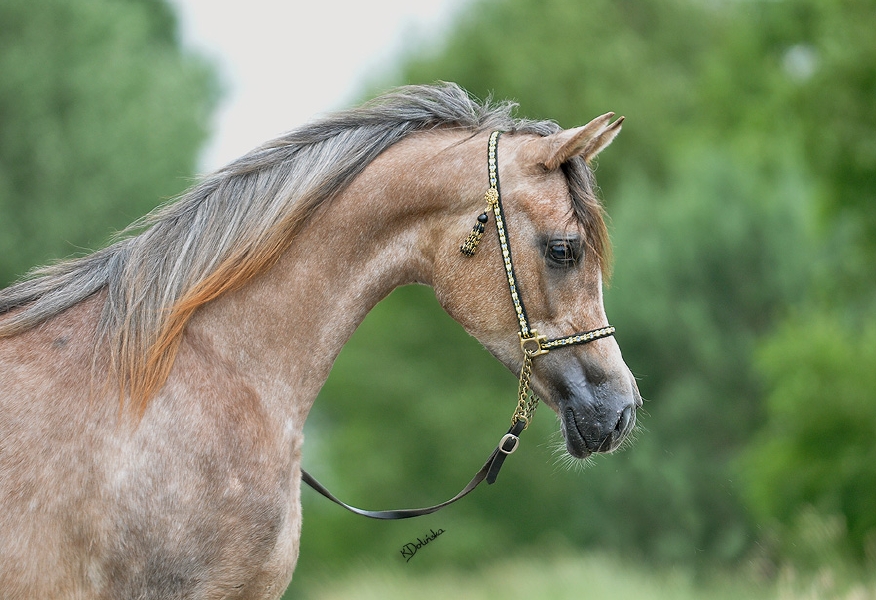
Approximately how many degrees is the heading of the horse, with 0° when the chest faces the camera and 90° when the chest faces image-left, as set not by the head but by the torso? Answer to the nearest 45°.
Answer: approximately 270°
